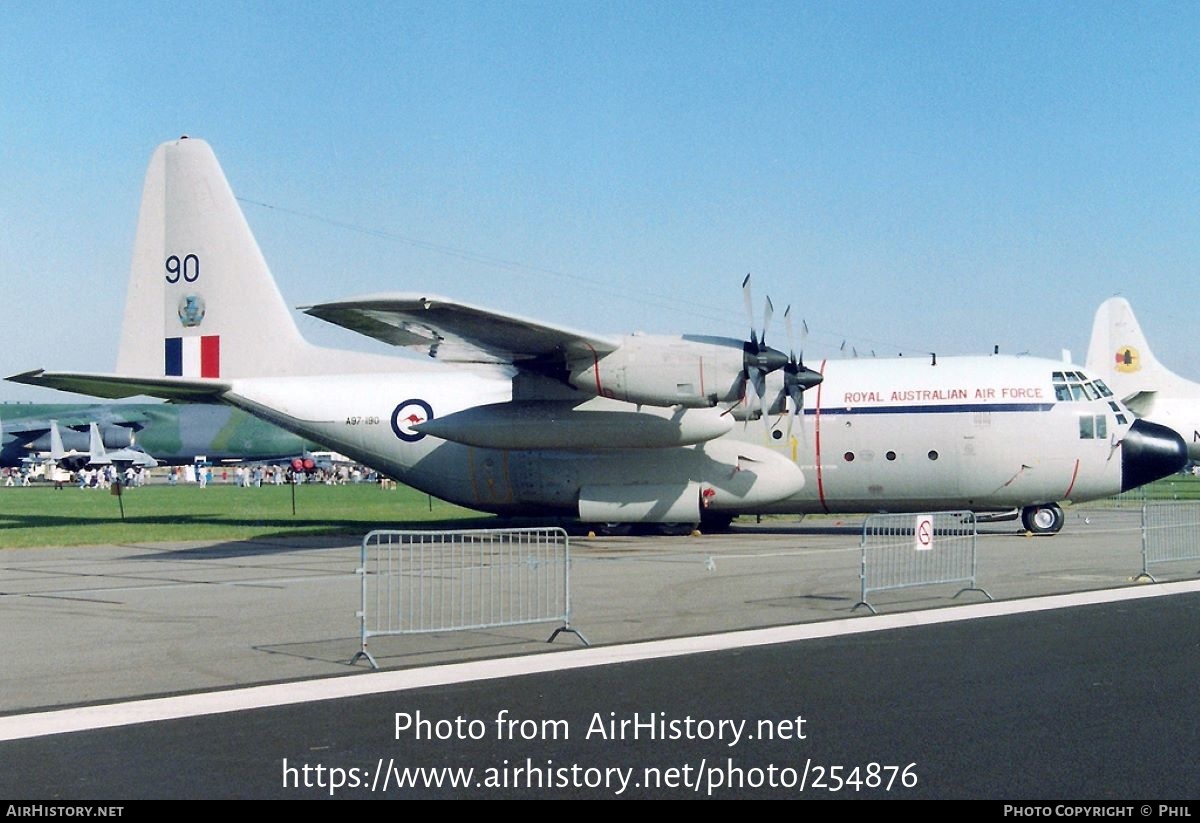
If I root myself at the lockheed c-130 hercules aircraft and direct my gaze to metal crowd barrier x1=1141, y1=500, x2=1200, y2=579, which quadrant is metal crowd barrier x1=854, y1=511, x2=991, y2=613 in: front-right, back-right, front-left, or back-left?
front-right

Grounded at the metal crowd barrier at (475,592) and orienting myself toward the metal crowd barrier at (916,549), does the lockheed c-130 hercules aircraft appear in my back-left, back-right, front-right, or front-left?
front-left

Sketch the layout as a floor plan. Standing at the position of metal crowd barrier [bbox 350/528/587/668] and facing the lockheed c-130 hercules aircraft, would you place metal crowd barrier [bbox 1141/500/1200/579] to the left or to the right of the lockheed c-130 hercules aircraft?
right

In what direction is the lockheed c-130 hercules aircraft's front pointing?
to the viewer's right

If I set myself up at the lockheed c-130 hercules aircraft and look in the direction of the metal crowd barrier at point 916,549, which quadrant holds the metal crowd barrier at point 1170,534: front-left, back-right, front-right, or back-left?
front-left

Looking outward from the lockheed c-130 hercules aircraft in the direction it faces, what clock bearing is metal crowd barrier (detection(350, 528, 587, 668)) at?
The metal crowd barrier is roughly at 3 o'clock from the lockheed c-130 hercules aircraft.
